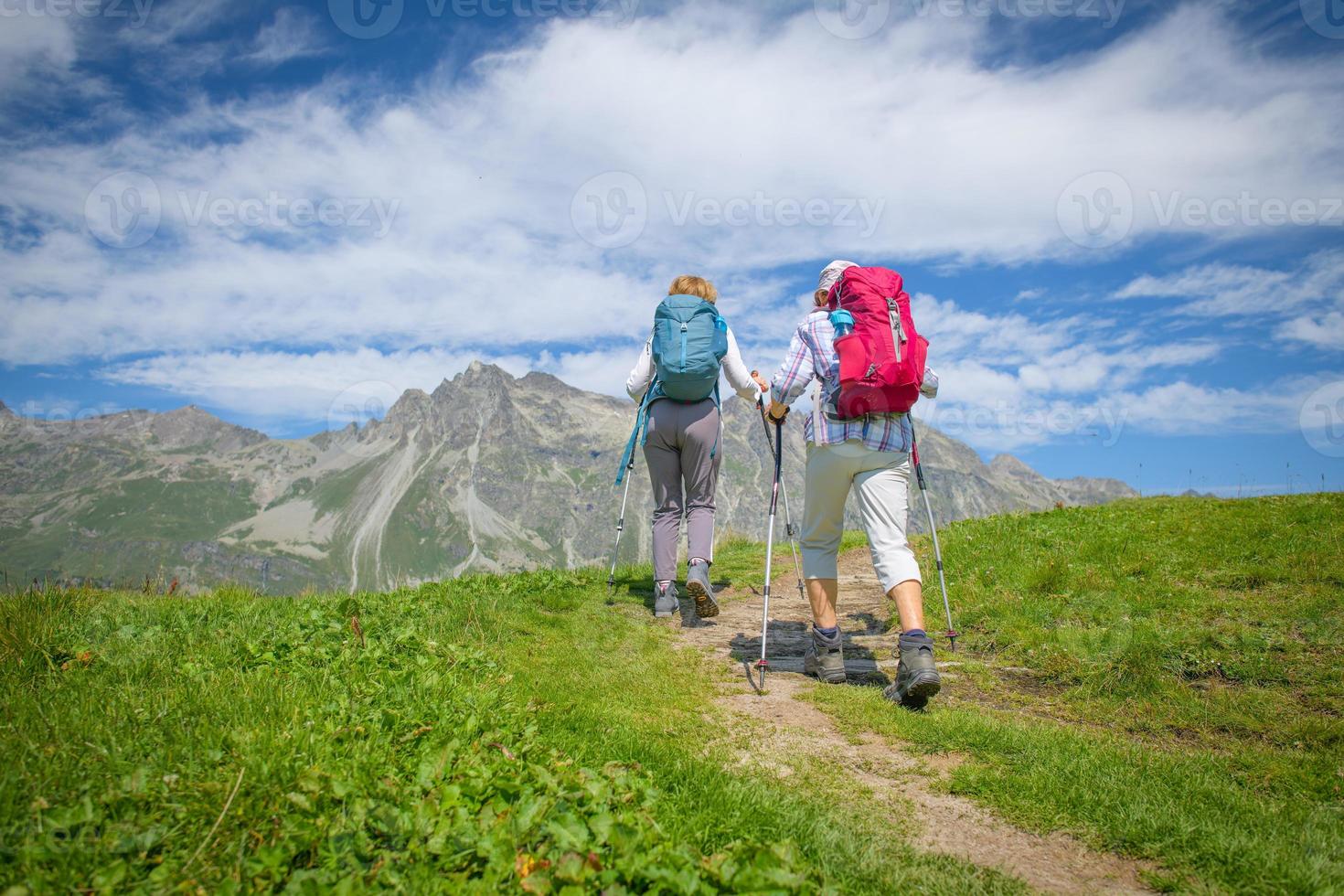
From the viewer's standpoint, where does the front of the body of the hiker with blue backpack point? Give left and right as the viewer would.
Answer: facing away from the viewer

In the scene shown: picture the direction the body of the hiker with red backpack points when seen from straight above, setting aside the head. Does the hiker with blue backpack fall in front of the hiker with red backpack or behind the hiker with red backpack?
in front

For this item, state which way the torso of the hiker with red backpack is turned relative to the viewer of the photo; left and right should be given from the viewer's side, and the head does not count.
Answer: facing away from the viewer and to the left of the viewer

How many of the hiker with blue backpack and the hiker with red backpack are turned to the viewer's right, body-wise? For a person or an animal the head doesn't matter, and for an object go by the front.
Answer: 0

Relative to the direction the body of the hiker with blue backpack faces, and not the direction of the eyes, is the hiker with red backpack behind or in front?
behind
